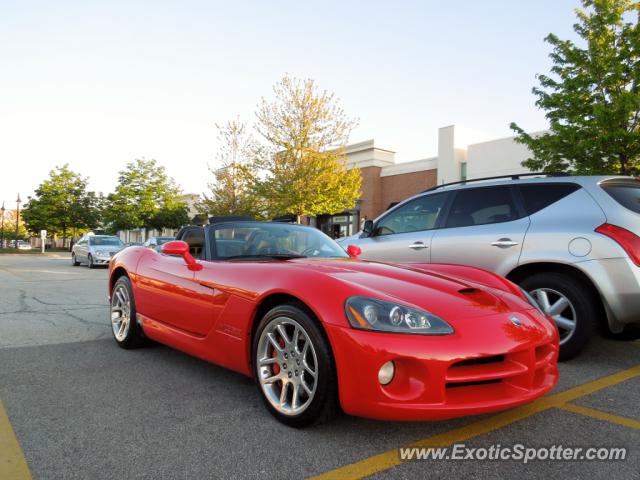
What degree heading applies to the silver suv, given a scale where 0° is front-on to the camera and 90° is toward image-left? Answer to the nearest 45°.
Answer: approximately 135°

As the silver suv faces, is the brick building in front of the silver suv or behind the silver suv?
in front

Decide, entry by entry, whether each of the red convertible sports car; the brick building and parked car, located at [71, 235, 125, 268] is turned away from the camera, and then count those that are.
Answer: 0

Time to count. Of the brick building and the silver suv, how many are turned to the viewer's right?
0

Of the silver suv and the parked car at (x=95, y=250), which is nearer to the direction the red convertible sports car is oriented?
the silver suv

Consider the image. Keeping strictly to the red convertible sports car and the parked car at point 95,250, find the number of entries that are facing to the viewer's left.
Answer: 0

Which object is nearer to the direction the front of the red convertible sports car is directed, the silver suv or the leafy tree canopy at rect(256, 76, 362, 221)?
the silver suv

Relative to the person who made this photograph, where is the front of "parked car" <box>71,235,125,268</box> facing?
facing the viewer and to the right of the viewer

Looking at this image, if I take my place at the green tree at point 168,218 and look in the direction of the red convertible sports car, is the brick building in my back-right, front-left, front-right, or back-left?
front-left

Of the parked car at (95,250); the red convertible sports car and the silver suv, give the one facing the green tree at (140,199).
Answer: the silver suv

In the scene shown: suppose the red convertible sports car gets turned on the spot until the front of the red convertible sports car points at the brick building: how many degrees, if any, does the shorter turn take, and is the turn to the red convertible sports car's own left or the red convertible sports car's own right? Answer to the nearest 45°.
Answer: approximately 135° to the red convertible sports car's own left

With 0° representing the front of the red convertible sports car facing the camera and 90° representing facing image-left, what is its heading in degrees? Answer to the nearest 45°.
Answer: approximately 315°

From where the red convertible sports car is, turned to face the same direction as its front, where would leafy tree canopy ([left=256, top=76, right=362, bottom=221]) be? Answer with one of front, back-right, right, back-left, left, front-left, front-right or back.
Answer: back-left

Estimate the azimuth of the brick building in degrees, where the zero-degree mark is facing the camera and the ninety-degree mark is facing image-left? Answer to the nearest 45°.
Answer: approximately 45°

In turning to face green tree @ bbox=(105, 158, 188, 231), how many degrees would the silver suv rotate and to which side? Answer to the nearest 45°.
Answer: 0° — it already faces it

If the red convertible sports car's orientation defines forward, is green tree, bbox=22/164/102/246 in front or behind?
behind

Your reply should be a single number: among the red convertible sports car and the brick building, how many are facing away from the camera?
0

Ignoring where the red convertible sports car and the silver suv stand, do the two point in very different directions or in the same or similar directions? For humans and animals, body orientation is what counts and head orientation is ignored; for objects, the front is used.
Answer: very different directions
